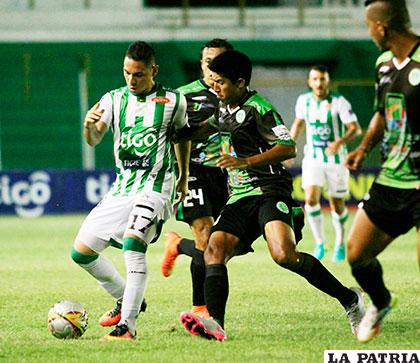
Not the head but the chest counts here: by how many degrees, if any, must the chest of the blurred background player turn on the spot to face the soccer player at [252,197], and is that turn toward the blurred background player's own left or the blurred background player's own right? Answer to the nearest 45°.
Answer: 0° — they already face them

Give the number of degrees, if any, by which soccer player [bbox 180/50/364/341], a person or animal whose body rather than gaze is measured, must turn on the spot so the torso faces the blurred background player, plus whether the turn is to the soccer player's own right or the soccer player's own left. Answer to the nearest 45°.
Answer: approximately 135° to the soccer player's own right

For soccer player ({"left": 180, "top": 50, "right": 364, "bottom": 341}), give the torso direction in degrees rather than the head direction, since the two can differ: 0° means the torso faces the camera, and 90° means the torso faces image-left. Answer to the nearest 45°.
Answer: approximately 45°

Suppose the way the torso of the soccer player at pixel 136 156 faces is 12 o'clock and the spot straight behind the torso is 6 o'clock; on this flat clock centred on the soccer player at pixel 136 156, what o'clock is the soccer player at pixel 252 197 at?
the soccer player at pixel 252 197 is roughly at 8 o'clock from the soccer player at pixel 136 156.

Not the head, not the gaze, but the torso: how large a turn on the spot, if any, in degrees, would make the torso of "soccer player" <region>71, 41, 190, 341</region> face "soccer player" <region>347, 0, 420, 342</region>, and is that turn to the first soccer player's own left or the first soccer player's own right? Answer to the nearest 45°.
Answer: approximately 90° to the first soccer player's own left

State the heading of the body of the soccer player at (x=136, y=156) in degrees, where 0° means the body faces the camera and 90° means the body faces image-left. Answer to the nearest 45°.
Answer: approximately 45°

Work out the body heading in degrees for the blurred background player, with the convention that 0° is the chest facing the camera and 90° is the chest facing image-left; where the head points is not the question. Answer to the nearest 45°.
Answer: approximately 0°
